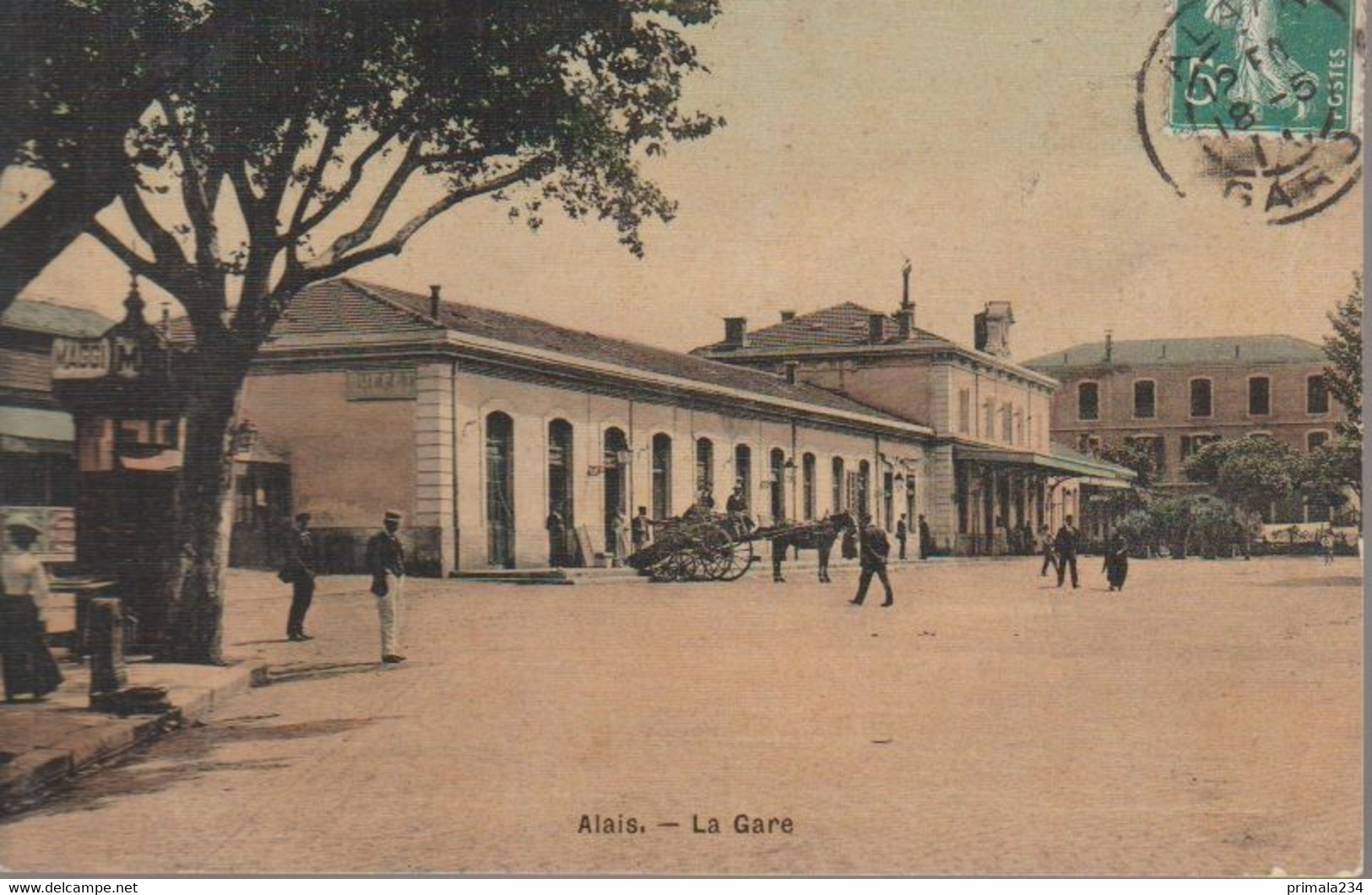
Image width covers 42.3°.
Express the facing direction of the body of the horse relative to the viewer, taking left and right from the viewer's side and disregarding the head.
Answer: facing to the right of the viewer

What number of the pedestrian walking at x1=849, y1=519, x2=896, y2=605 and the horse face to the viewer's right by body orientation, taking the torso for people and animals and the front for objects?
1

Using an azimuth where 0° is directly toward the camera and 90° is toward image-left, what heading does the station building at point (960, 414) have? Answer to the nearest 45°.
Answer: approximately 315°

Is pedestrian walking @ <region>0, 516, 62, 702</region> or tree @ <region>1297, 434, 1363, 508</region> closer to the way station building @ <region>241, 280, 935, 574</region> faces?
the tree

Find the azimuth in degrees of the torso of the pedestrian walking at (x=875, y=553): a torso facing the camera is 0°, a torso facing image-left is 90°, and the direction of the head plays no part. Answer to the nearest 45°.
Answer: approximately 90°
